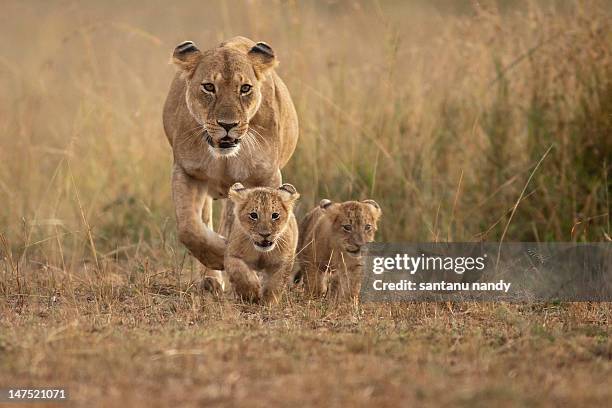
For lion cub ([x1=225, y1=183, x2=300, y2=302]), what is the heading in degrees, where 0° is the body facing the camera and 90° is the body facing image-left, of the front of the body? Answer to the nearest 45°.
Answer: approximately 0°

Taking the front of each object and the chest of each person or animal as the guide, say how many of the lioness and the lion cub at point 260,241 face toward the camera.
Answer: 2

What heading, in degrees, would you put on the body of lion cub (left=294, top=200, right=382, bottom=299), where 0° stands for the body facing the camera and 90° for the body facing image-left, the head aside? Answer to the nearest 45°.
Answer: approximately 315°
